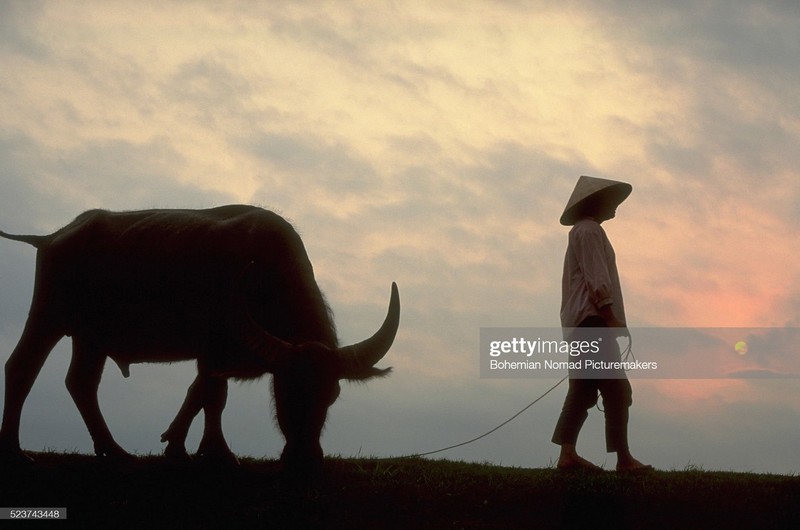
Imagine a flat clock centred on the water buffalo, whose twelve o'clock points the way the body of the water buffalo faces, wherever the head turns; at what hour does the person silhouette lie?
The person silhouette is roughly at 1 o'clock from the water buffalo.

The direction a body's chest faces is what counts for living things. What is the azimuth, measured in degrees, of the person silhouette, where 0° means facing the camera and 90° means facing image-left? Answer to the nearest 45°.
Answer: approximately 270°

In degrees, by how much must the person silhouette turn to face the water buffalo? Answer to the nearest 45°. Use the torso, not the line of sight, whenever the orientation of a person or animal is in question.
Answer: approximately 180°

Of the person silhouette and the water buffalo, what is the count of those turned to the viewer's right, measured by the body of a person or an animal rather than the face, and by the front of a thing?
2

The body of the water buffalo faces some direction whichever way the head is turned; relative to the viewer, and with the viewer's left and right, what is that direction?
facing to the right of the viewer
